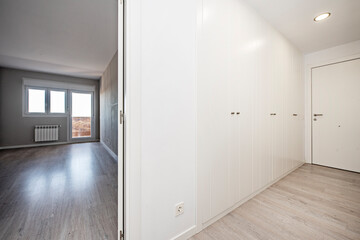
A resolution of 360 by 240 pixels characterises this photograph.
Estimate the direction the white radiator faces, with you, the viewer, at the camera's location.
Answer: facing the viewer

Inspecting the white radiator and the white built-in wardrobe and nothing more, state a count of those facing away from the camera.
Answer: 0
